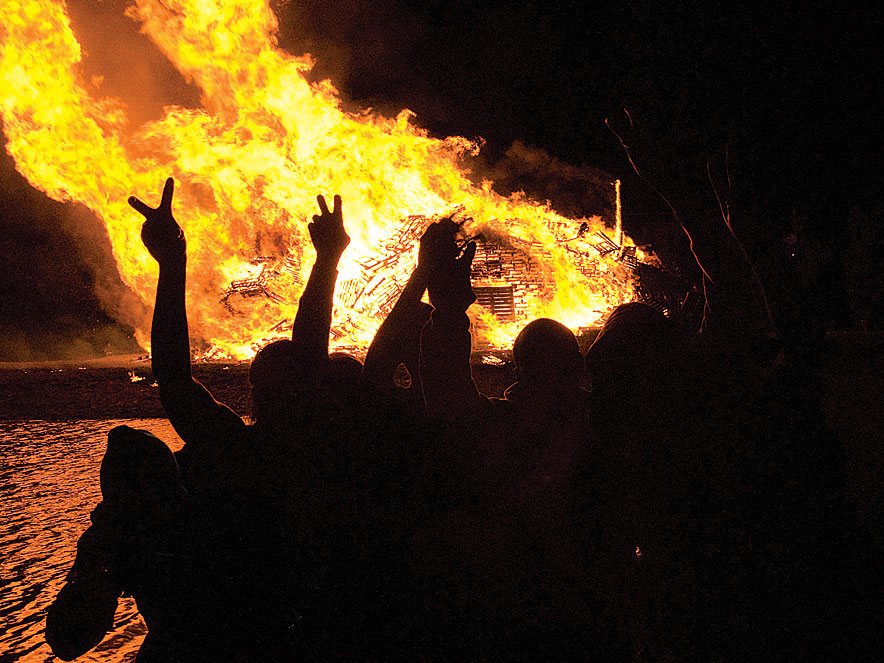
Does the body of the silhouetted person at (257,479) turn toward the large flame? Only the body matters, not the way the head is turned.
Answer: yes

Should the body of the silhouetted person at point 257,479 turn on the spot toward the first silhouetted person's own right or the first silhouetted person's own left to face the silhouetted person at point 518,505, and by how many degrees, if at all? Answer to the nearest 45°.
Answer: approximately 90° to the first silhouetted person's own right

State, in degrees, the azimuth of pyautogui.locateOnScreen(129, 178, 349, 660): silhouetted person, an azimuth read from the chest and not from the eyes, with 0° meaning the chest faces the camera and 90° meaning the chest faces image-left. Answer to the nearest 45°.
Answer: approximately 180°

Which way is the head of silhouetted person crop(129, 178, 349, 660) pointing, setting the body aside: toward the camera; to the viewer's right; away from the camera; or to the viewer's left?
away from the camera

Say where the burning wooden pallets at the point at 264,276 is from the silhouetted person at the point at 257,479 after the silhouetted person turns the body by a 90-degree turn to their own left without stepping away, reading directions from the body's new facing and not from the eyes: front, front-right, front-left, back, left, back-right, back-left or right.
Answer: right

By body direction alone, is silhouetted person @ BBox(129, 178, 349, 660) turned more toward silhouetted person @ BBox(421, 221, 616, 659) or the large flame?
the large flame

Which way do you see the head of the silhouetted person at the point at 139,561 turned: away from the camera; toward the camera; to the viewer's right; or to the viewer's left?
away from the camera

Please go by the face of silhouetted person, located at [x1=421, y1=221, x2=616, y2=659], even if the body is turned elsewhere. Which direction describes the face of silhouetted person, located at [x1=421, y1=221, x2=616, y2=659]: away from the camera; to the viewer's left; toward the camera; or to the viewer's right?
away from the camera
